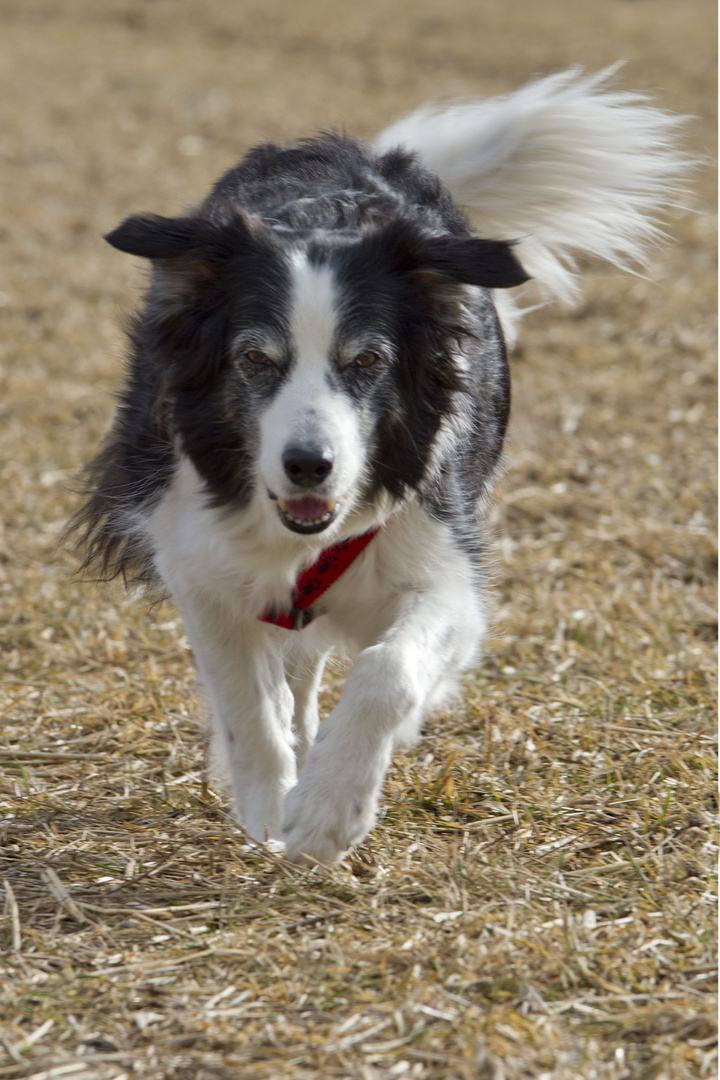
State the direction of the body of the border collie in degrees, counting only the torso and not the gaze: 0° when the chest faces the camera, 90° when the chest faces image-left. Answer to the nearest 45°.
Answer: approximately 0°
